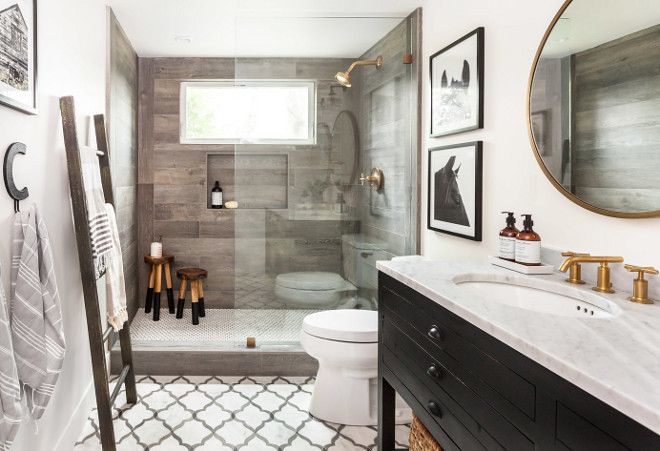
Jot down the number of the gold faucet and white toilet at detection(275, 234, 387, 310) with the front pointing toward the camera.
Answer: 0

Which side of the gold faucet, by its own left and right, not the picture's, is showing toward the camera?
left

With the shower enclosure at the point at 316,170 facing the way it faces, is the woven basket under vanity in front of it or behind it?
in front

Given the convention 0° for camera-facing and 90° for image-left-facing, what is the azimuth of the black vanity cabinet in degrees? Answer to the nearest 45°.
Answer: approximately 45°

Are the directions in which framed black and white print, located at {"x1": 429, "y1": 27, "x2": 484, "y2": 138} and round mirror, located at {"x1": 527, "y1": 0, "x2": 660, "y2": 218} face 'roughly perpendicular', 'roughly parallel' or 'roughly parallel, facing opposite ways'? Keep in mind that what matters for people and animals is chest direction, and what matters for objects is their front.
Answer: roughly parallel

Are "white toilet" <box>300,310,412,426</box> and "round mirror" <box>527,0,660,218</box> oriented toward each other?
no

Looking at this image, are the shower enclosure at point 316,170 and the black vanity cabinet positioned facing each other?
no

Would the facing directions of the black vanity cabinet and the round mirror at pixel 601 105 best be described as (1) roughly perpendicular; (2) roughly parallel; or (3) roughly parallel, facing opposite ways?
roughly parallel

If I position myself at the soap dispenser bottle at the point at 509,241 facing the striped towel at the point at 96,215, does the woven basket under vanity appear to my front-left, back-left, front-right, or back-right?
front-left

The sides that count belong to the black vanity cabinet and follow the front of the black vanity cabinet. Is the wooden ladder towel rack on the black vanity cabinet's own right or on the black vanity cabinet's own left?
on the black vanity cabinet's own right

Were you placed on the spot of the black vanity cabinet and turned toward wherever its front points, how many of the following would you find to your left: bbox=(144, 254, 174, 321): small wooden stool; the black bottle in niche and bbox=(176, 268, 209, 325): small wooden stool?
0

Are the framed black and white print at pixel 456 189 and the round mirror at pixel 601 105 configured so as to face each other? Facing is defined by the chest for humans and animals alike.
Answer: no
